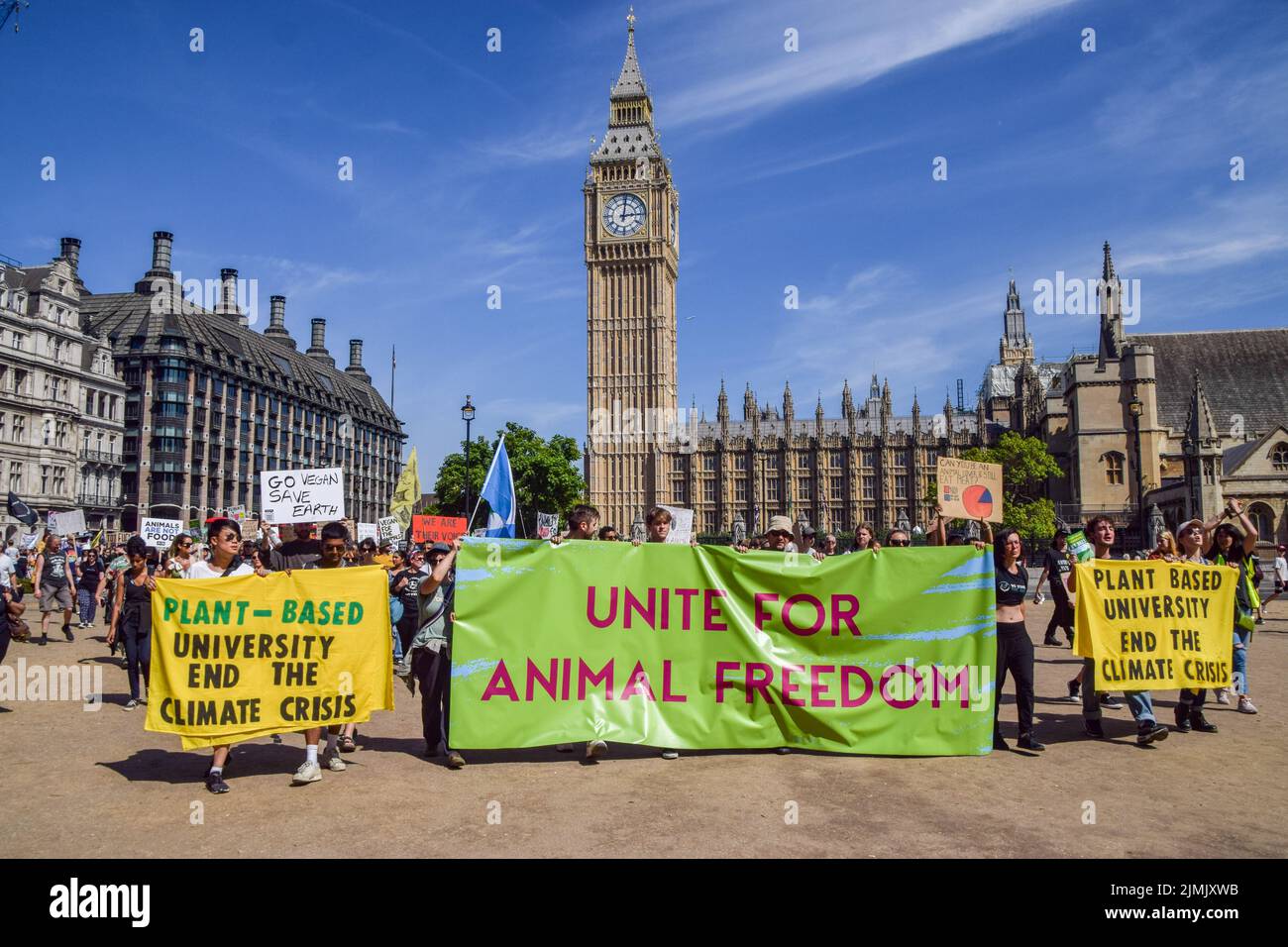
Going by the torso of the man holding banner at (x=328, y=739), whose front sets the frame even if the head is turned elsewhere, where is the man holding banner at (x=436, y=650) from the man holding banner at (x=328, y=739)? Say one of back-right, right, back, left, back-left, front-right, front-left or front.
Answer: left

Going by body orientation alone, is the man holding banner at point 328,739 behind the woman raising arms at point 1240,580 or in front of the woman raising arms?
in front

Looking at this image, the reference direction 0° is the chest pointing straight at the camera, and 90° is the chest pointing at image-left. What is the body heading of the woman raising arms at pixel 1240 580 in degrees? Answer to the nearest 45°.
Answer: approximately 45°

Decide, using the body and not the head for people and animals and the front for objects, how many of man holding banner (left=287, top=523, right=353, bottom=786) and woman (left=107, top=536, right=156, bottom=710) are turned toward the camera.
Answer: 2

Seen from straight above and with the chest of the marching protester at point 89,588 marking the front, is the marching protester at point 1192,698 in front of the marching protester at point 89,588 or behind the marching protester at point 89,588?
in front

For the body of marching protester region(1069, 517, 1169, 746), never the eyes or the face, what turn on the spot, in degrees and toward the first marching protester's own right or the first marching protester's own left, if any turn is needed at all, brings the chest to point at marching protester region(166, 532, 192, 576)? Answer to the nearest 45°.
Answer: approximately 135° to the first marching protester's own right

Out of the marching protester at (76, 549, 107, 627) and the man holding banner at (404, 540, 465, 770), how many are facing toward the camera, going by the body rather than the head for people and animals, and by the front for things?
2
